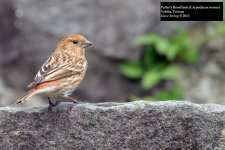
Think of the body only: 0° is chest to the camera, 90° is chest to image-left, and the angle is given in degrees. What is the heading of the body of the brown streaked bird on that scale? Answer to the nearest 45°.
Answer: approximately 270°
